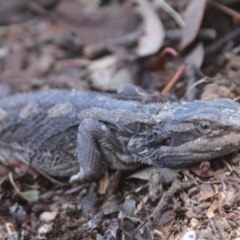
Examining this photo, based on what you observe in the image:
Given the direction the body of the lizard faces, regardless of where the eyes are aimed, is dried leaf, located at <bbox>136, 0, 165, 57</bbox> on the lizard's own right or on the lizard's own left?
on the lizard's own left

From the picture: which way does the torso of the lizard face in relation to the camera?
to the viewer's right

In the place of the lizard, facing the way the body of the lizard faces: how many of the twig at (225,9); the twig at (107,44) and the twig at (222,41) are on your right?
0

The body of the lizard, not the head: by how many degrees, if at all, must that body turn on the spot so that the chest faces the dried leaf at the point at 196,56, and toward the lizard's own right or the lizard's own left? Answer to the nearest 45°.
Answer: approximately 45° to the lizard's own left

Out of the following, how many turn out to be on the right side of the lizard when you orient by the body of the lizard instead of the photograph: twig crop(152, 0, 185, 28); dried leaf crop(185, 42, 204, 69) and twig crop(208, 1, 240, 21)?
0

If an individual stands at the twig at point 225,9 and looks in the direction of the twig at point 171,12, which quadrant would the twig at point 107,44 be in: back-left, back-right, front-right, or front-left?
front-left

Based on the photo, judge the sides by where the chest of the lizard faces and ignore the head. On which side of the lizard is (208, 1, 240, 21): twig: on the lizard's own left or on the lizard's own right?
on the lizard's own left

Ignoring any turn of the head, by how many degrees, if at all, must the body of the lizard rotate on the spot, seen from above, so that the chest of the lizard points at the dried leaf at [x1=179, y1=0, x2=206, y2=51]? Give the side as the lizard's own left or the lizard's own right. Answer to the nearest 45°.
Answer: approximately 45° to the lizard's own left

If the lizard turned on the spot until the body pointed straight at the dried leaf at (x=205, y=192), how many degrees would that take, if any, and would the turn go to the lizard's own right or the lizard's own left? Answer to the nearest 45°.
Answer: approximately 45° to the lizard's own right

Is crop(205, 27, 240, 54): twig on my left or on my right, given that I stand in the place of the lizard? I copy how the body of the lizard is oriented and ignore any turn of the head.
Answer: on my left
